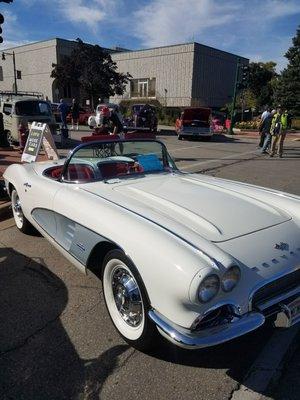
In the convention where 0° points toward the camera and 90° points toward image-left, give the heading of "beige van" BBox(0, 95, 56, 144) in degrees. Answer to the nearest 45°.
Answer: approximately 315°

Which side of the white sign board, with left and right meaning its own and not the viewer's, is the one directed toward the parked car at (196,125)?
back

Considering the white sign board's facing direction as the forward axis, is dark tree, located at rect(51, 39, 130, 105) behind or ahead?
behind

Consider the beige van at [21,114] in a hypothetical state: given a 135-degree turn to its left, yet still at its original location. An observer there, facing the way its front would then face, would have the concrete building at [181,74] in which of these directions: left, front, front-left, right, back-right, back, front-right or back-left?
front-right

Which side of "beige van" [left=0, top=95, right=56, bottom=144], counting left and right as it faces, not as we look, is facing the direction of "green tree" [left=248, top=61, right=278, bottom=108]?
left

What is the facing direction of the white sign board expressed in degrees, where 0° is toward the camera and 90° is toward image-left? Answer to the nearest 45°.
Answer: approximately 45°

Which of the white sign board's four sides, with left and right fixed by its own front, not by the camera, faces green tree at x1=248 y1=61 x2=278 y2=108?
back

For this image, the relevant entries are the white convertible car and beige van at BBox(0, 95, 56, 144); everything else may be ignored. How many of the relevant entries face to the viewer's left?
0
